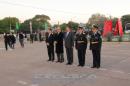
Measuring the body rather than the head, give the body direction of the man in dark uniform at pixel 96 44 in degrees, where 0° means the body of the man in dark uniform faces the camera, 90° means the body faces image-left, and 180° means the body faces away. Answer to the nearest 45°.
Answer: approximately 45°

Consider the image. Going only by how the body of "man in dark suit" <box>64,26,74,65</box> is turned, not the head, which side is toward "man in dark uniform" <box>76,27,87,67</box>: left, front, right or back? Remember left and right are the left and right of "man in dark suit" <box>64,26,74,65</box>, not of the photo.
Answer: left

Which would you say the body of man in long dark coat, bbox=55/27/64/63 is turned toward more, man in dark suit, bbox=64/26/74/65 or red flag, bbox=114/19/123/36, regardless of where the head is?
the man in dark suit

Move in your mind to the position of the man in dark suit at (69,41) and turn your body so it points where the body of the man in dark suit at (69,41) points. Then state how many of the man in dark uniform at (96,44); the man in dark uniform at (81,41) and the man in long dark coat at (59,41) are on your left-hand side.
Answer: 2

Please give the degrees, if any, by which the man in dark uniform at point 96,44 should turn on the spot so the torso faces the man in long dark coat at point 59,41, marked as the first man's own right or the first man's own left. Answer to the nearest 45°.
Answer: approximately 90° to the first man's own right

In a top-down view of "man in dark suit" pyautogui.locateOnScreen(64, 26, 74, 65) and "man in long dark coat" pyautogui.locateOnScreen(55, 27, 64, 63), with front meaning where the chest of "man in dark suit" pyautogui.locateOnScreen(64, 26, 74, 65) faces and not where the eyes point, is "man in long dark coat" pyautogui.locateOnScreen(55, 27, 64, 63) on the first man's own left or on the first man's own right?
on the first man's own right
